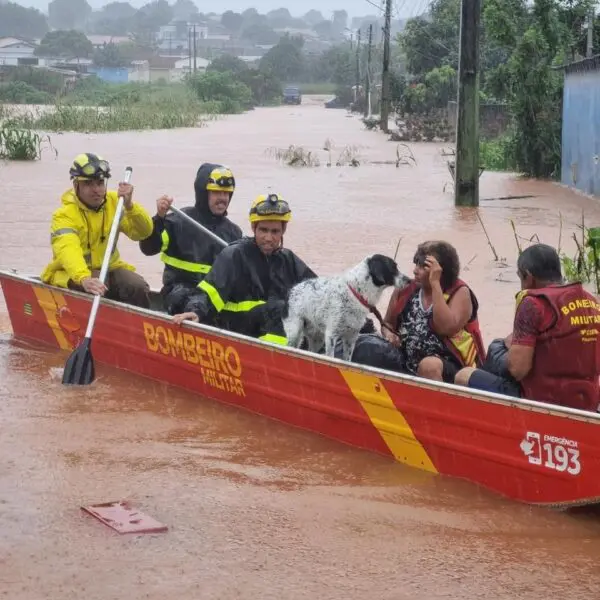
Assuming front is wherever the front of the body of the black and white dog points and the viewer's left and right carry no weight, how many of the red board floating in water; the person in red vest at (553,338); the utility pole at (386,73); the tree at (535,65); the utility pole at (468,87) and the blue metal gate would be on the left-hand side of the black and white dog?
4

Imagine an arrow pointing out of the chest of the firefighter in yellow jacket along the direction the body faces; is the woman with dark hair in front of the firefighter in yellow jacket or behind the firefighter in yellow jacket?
in front

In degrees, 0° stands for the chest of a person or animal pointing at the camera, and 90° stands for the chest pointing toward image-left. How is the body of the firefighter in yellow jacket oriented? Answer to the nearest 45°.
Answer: approximately 315°

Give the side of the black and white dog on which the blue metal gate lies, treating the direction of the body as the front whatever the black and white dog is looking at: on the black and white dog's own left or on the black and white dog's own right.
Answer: on the black and white dog's own left

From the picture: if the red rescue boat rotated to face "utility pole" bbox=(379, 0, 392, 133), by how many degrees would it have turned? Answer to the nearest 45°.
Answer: approximately 135° to its left

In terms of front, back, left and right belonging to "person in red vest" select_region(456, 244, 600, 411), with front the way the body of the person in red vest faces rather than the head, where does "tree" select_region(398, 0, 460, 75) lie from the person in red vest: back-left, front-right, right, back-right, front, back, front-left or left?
front-right

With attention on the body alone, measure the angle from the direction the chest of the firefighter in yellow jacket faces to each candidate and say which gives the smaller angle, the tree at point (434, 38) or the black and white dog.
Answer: the black and white dog

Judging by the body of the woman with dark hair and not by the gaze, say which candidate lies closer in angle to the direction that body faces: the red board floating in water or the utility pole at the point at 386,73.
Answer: the red board floating in water

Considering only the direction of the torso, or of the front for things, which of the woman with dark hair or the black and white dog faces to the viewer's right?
the black and white dog

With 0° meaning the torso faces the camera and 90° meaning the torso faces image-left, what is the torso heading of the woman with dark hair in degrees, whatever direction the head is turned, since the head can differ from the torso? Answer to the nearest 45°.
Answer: approximately 45°

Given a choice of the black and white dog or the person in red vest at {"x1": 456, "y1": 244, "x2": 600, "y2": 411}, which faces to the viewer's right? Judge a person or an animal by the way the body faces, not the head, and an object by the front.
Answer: the black and white dog

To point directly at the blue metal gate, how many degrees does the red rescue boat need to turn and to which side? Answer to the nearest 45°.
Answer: approximately 135° to its left

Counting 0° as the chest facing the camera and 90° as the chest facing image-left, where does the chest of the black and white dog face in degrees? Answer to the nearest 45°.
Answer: approximately 270°

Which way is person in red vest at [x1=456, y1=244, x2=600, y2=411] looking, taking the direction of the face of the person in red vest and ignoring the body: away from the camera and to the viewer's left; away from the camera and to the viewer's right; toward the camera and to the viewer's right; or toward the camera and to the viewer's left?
away from the camera and to the viewer's left
